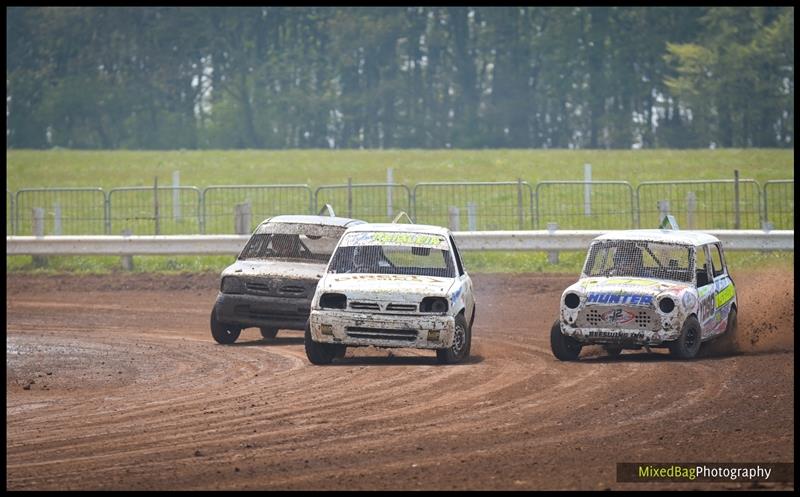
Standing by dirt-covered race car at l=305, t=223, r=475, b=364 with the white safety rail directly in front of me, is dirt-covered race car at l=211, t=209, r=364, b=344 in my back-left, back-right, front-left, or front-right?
front-left

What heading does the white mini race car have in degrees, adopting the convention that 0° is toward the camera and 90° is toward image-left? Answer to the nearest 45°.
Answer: approximately 0°

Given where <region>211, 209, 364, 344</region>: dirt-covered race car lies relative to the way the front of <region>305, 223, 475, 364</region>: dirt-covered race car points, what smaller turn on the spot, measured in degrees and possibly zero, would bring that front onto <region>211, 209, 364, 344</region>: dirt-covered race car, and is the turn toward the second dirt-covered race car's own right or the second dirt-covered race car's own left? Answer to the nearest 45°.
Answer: approximately 135° to the second dirt-covered race car's own right

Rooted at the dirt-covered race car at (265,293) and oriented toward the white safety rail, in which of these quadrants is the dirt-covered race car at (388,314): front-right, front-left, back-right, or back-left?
back-right

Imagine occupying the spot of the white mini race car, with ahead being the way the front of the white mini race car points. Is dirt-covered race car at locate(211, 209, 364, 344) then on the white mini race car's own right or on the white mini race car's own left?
on the white mini race car's own right

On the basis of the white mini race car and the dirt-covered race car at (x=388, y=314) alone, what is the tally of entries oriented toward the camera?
2

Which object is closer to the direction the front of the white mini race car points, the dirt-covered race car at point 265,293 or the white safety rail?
the dirt-covered race car

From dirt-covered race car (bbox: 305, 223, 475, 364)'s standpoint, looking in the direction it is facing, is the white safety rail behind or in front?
behind

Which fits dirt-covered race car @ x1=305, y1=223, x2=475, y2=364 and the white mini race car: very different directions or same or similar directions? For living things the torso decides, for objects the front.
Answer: same or similar directions

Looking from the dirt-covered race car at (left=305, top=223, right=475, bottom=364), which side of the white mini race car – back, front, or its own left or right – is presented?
right

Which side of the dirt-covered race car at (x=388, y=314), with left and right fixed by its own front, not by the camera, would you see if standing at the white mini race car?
left

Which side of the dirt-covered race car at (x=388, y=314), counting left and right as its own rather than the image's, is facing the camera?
front
